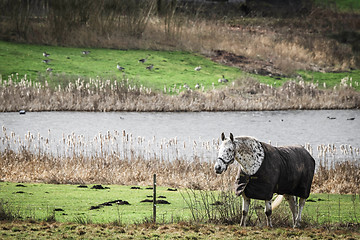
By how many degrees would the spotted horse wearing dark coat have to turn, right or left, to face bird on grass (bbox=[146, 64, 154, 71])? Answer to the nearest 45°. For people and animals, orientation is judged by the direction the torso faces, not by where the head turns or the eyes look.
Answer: approximately 135° to its right

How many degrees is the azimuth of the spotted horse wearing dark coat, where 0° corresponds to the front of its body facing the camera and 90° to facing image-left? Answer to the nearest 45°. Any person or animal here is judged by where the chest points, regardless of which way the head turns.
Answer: approximately 45°
